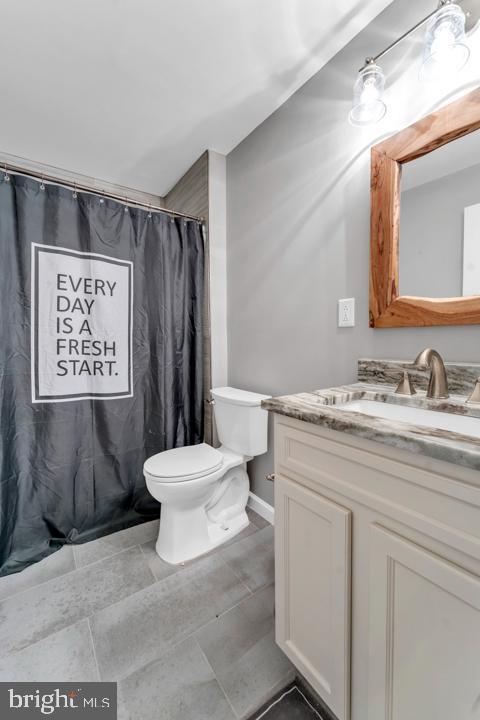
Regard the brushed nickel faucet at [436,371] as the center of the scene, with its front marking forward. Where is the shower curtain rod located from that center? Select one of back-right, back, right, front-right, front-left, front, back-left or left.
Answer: front-right

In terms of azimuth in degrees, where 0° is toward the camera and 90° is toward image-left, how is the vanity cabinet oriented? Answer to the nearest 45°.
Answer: approximately 45°

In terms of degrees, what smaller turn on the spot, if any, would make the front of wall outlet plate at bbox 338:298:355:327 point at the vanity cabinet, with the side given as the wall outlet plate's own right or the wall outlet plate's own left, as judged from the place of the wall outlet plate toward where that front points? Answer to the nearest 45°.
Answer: approximately 45° to the wall outlet plate's own left

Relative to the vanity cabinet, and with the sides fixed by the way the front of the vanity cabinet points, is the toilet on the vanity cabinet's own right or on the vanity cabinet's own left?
on the vanity cabinet's own right

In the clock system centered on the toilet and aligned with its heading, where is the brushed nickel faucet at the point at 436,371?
The brushed nickel faucet is roughly at 9 o'clock from the toilet.
